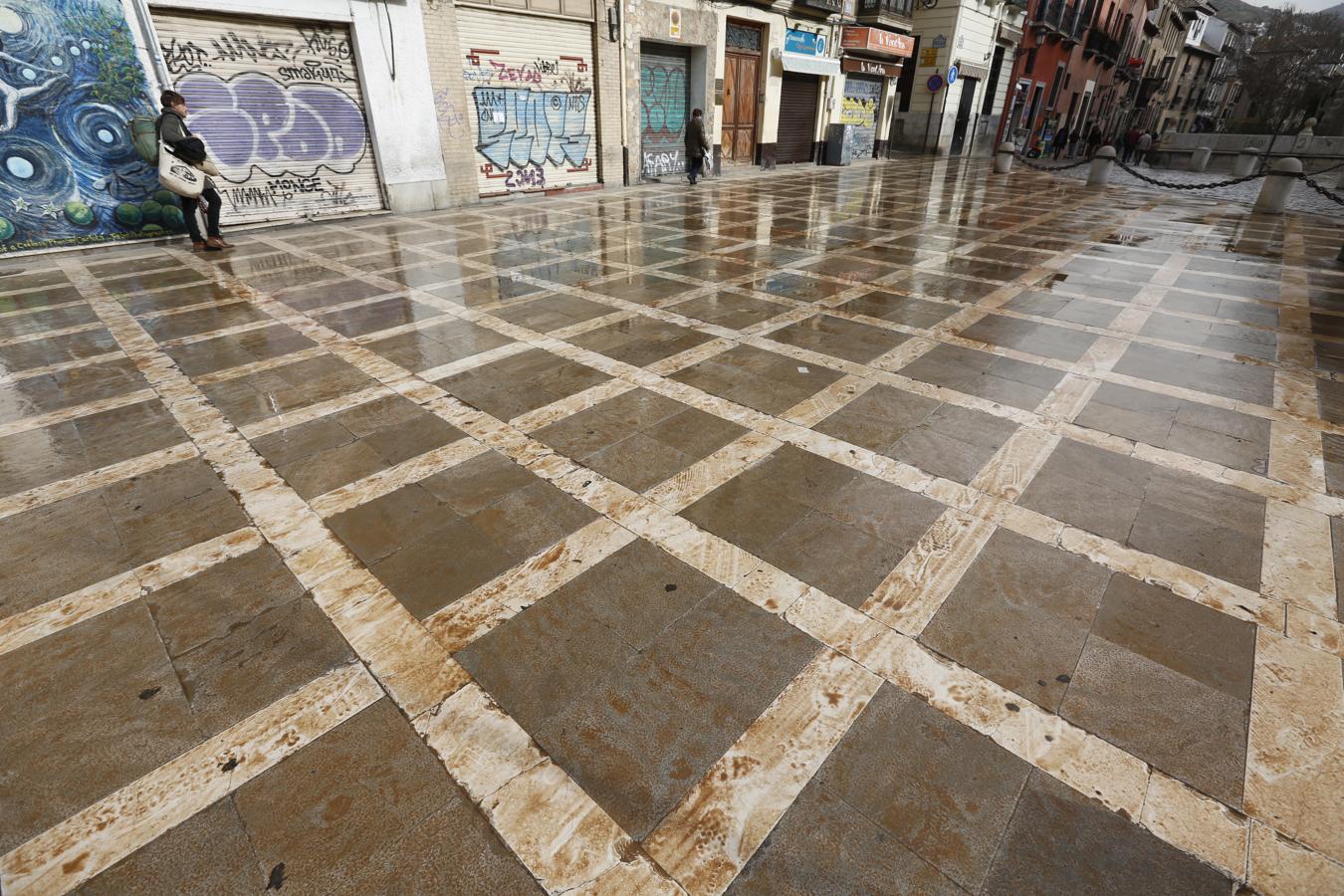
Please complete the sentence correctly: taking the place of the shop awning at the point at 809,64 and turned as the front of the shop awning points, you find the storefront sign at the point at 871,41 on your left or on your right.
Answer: on your left

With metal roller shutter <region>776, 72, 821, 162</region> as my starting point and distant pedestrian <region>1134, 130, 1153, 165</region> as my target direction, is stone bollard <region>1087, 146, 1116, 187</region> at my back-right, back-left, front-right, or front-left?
front-right

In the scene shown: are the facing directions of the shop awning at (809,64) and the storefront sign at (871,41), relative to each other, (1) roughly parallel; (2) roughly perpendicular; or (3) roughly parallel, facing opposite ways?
roughly parallel

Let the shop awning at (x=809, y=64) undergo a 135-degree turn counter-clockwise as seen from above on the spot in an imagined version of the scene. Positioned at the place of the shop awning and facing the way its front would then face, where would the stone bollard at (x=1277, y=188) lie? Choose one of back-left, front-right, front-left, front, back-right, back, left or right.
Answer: back-right

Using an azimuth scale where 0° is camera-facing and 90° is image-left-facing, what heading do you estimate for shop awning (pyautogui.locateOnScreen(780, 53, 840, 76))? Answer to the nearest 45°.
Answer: approximately 315°

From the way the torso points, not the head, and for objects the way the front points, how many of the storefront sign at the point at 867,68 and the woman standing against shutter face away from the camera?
0

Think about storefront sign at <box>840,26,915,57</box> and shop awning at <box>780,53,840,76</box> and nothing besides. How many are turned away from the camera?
0

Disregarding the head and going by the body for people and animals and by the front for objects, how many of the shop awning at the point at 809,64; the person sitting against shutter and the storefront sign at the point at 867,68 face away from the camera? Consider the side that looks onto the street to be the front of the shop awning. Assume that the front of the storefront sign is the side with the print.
0

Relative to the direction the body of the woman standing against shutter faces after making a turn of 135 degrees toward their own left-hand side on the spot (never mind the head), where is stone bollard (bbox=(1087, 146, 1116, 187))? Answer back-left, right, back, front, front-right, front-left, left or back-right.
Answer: back-right

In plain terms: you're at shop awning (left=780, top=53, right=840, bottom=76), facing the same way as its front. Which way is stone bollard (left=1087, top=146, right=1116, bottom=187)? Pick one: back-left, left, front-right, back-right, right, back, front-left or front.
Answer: front-left

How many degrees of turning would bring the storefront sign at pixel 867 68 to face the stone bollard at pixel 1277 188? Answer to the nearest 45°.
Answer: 0° — it already faces it

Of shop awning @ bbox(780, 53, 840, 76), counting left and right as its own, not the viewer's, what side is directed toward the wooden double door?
right

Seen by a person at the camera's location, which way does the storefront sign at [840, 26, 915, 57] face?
facing the viewer and to the right of the viewer

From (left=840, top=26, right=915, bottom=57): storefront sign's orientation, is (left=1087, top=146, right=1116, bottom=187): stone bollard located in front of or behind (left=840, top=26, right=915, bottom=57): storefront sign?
in front
